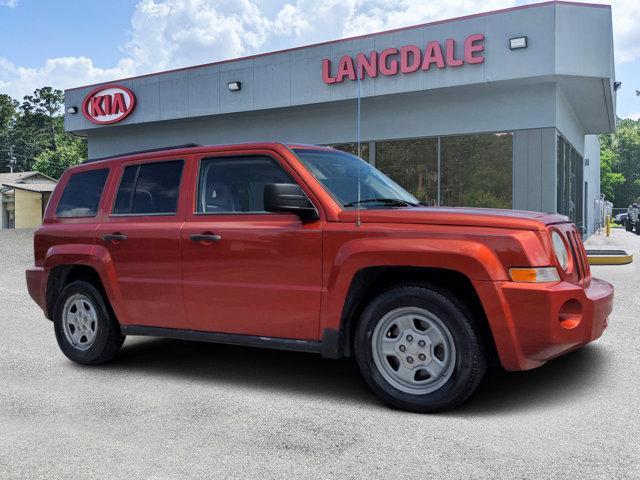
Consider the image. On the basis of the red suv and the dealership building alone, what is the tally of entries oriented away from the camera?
0

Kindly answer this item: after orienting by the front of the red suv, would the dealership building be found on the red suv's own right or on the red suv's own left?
on the red suv's own left

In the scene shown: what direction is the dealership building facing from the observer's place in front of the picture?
facing the viewer and to the left of the viewer

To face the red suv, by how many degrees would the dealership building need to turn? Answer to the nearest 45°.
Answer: approximately 45° to its left

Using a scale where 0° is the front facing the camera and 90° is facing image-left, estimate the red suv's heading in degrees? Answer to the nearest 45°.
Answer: approximately 315°

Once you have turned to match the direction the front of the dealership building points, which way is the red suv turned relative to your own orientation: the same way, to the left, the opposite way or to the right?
to the left
